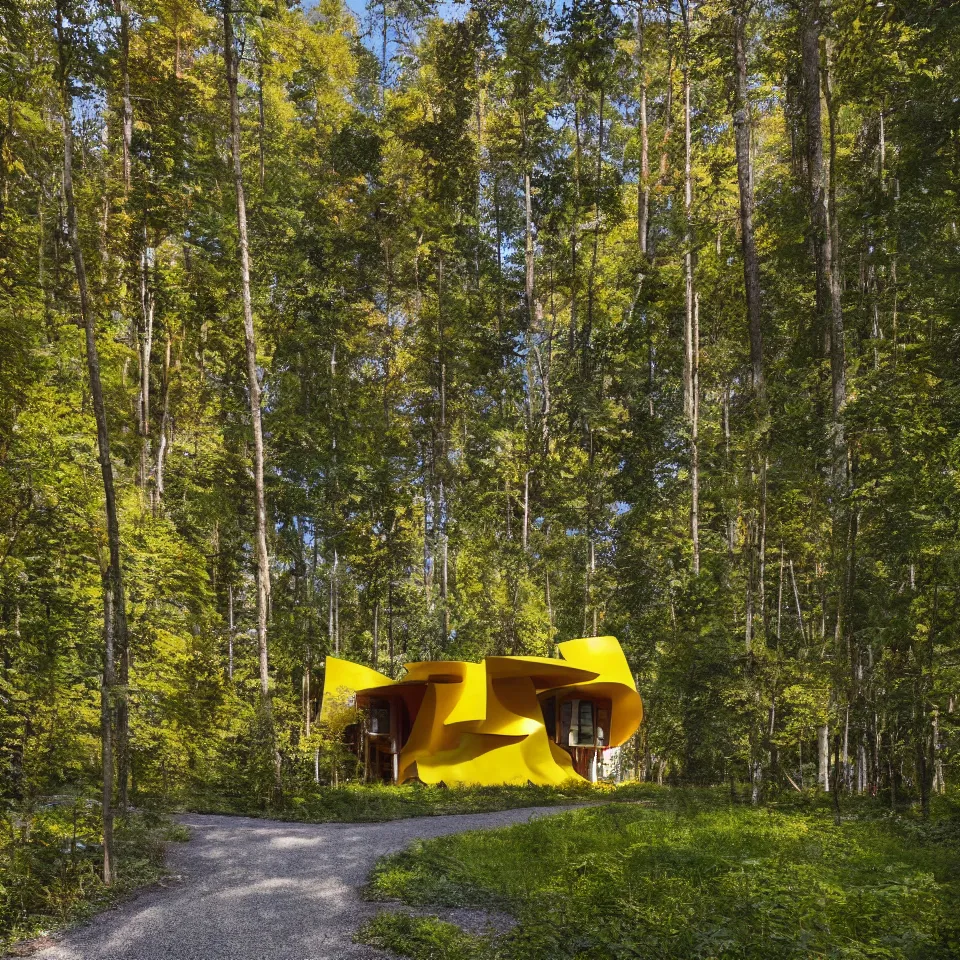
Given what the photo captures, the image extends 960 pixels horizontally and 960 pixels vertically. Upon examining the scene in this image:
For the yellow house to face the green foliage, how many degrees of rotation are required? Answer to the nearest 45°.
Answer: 0° — it already faces it

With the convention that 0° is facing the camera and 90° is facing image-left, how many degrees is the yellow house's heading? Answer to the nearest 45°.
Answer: approximately 0°
